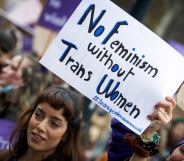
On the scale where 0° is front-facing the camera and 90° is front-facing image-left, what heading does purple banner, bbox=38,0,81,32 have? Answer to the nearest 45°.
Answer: approximately 0°

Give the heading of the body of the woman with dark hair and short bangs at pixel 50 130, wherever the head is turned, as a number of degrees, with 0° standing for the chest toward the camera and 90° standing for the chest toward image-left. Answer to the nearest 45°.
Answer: approximately 45°

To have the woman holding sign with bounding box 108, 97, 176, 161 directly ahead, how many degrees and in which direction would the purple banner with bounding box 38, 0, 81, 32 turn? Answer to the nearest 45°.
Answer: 0° — it already faces them
